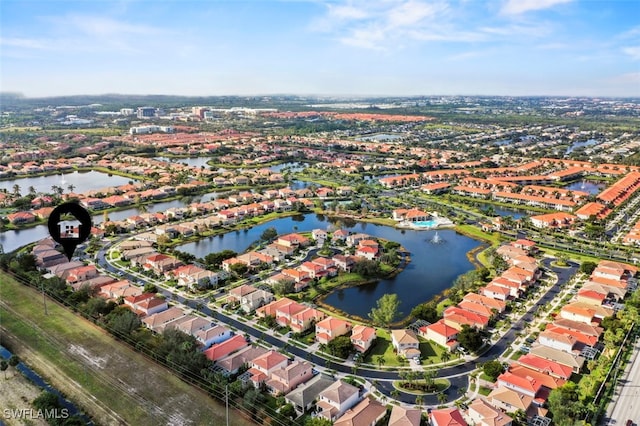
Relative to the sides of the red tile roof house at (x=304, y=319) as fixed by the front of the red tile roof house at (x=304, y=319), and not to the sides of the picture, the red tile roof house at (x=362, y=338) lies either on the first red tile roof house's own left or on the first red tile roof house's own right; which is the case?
on the first red tile roof house's own left

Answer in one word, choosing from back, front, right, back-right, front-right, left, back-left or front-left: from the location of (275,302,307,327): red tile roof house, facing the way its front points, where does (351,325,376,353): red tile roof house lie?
left

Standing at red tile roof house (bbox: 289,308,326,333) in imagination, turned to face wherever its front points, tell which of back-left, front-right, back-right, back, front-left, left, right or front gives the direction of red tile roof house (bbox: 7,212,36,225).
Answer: right

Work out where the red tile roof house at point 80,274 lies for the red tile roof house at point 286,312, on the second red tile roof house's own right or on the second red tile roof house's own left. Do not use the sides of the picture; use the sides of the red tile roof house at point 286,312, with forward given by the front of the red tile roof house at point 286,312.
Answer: on the second red tile roof house's own right

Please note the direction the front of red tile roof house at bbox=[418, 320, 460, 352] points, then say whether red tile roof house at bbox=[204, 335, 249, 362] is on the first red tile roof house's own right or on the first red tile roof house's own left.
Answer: on the first red tile roof house's own right

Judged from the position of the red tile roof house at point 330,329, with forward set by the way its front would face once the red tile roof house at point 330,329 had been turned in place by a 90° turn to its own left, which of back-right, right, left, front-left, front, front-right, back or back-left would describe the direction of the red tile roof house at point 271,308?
back

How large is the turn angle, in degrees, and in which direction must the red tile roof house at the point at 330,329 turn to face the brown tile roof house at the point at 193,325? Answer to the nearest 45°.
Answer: approximately 45° to its right

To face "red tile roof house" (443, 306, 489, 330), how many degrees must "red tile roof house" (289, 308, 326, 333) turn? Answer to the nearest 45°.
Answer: approximately 135° to its left

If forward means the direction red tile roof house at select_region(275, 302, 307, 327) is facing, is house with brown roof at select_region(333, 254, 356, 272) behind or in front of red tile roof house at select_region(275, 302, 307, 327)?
behind
